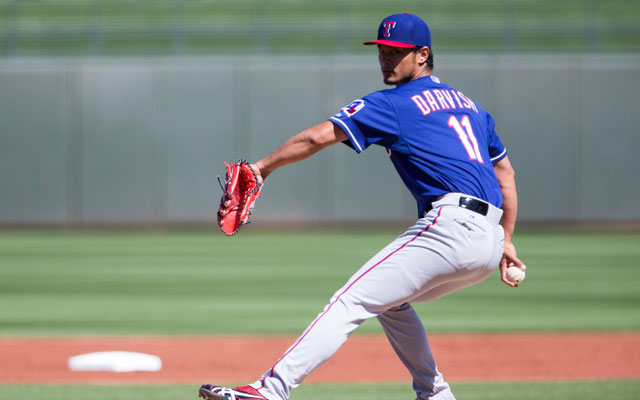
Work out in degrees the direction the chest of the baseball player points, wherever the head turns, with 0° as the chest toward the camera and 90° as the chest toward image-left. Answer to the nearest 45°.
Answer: approximately 135°
